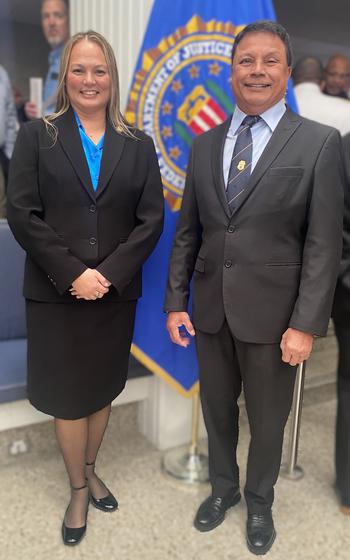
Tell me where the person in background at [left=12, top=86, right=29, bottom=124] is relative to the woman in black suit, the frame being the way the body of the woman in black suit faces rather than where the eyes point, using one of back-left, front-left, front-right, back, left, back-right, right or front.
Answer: back

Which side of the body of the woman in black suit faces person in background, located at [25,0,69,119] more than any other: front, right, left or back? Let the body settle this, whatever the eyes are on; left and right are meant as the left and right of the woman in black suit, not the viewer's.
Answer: back

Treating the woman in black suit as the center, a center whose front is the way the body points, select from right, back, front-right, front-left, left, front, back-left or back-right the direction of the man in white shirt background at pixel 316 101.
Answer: back-left

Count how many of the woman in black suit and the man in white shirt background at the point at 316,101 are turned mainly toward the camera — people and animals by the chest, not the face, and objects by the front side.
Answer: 1

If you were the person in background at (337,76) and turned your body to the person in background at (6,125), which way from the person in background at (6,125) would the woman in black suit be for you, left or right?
left
